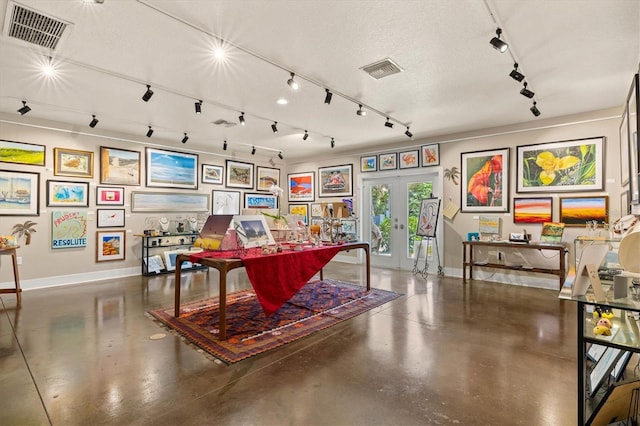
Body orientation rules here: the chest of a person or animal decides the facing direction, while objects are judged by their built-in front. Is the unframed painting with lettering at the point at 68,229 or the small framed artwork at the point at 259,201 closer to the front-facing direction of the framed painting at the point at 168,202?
the small framed artwork

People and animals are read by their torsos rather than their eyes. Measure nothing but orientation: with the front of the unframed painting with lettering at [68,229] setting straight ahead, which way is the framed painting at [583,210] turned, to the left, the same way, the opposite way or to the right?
to the right

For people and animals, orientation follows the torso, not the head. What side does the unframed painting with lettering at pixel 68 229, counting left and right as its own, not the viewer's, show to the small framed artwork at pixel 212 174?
left

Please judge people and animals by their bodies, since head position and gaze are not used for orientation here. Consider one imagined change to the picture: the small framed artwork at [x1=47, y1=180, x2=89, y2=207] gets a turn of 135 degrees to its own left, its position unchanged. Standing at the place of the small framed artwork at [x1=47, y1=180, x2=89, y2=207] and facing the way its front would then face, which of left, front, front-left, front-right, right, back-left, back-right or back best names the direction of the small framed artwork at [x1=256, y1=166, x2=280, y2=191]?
front-right

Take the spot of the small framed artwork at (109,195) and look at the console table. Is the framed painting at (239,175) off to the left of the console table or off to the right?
left

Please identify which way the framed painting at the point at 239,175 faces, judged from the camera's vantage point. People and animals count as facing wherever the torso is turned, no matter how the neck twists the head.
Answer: facing the viewer and to the right of the viewer

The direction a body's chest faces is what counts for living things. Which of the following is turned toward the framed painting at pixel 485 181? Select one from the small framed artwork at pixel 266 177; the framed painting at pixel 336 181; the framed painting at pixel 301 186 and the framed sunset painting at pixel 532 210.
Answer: the small framed artwork

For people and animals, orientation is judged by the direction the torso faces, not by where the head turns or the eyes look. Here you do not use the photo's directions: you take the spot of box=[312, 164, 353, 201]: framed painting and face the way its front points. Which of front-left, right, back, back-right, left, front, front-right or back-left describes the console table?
left

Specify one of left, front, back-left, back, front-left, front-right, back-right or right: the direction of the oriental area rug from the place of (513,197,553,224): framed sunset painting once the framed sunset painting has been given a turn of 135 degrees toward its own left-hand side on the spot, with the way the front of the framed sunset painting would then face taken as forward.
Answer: back

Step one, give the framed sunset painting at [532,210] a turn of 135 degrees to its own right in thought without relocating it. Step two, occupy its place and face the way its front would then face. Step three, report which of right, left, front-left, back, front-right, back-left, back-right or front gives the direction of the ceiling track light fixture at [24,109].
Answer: left

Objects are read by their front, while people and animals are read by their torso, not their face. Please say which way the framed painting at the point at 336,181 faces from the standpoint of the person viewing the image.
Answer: facing the viewer and to the left of the viewer

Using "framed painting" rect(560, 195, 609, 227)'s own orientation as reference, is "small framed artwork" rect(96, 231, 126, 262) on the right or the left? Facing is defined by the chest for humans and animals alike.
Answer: on its right
